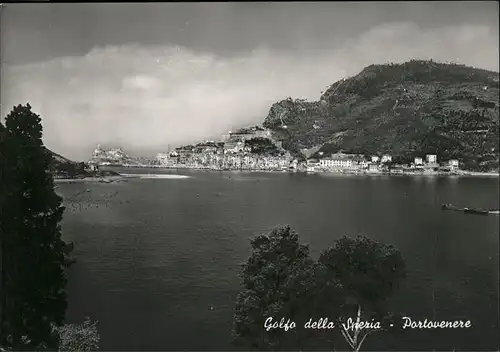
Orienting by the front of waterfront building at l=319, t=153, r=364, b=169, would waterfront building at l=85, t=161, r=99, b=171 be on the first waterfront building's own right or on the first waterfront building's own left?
on the first waterfront building's own right

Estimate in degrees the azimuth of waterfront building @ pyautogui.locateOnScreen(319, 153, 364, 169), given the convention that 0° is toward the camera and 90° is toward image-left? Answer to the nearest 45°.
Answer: approximately 0°

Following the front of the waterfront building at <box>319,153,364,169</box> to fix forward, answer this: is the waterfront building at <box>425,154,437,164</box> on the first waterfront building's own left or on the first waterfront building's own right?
on the first waterfront building's own left

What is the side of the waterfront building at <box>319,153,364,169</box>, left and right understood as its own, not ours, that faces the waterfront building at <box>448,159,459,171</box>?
left

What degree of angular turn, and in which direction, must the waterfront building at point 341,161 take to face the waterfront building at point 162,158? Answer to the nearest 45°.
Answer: approximately 90° to its right
